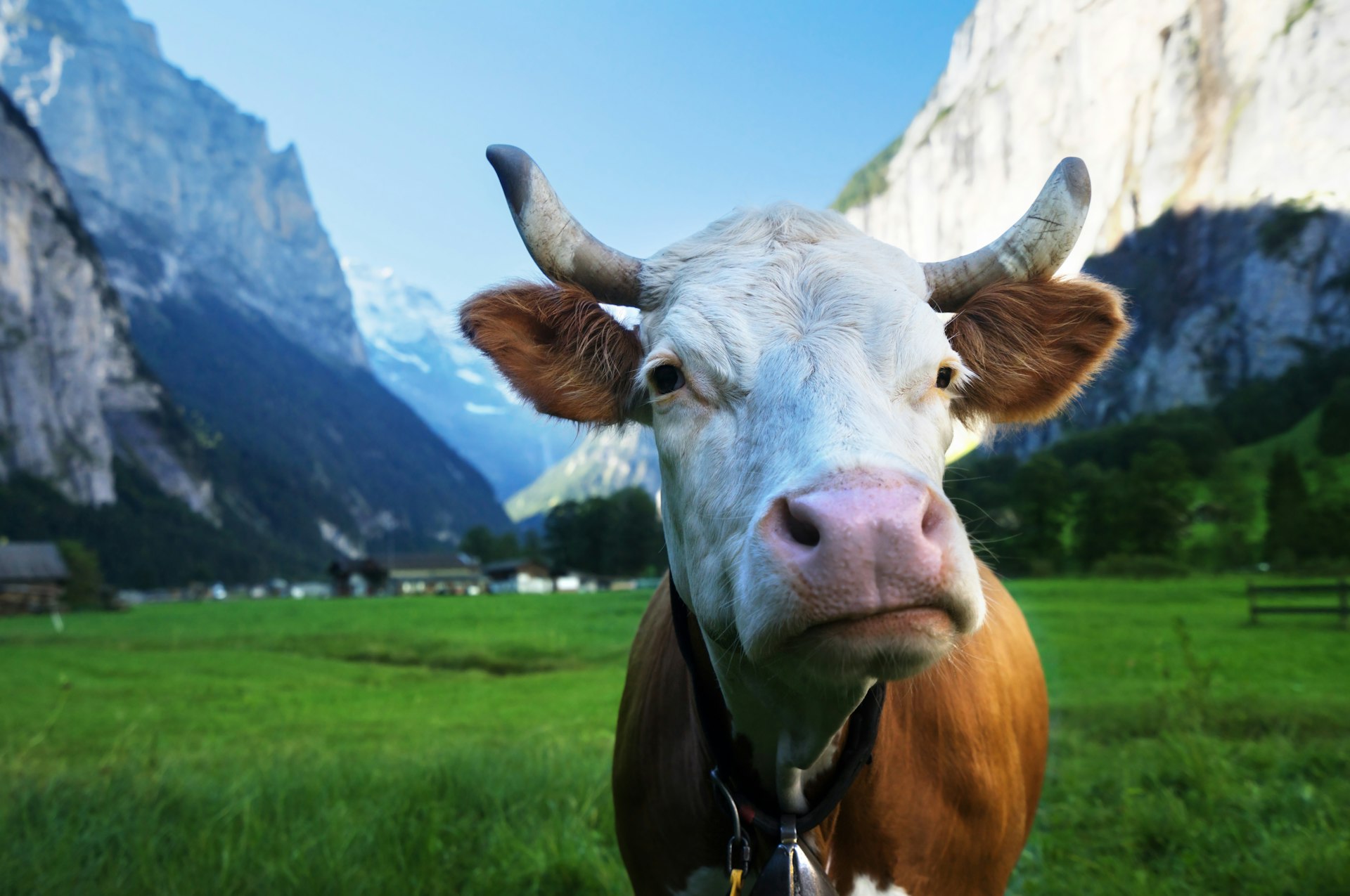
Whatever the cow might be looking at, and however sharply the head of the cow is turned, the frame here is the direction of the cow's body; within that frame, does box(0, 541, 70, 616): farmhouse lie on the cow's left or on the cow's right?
on the cow's right

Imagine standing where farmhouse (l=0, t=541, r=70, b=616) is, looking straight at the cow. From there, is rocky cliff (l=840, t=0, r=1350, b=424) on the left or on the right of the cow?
left

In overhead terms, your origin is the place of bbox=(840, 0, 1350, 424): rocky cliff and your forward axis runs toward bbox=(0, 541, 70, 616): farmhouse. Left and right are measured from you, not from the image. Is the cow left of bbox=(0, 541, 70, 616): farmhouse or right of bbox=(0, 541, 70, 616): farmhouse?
left

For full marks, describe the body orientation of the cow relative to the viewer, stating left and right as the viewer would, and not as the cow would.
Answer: facing the viewer

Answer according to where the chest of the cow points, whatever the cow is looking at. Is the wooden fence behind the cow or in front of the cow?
behind

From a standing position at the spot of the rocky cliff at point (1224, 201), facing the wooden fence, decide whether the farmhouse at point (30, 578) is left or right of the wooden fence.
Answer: right

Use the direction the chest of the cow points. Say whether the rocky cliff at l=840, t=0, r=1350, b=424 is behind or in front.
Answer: behind

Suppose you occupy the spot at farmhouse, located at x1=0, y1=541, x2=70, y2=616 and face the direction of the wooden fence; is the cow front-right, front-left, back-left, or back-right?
front-right
